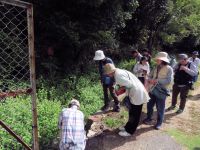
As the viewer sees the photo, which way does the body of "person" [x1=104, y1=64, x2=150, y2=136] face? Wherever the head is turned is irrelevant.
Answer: to the viewer's left

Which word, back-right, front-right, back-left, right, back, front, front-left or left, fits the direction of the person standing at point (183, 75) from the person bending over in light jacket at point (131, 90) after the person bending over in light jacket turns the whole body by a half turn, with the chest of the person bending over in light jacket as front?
front-left

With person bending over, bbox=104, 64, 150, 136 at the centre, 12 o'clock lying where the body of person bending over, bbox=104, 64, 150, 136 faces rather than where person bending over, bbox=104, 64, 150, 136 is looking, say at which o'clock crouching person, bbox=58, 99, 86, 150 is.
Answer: crouching person, bbox=58, 99, 86, 150 is roughly at 10 o'clock from person bending over, bbox=104, 64, 150, 136.

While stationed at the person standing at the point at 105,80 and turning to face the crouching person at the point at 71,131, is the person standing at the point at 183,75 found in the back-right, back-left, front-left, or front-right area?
back-left

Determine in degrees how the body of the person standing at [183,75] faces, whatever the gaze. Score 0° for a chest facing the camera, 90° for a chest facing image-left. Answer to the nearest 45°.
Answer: approximately 45°

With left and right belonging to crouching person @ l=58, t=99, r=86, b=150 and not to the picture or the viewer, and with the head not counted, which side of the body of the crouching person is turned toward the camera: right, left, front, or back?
back

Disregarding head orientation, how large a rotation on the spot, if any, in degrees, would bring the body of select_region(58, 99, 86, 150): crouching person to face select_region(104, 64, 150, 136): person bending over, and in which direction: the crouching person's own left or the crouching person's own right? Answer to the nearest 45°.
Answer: approximately 45° to the crouching person's own right

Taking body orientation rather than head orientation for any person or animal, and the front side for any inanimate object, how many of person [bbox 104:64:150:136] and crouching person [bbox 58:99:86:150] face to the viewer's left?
1
